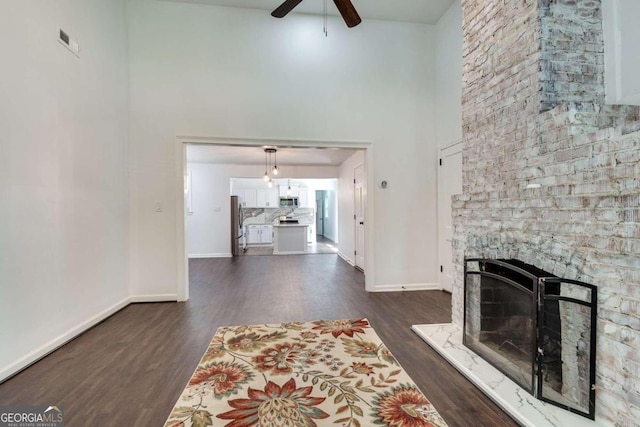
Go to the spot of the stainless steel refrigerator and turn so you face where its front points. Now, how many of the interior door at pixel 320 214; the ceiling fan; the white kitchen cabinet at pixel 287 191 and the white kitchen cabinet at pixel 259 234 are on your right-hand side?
1

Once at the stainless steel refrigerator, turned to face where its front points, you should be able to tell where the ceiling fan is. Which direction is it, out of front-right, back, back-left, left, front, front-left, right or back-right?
right

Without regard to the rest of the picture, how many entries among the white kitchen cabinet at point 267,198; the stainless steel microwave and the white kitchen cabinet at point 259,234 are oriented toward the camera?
3

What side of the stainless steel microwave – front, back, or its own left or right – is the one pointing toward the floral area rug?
front

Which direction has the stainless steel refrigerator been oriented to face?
to the viewer's right

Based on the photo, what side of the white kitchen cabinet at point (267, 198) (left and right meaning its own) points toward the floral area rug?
front

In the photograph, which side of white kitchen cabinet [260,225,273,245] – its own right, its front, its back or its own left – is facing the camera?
front

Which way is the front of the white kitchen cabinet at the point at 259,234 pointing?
toward the camera

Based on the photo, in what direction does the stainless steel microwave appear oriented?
toward the camera

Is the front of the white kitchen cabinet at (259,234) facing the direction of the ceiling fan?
yes

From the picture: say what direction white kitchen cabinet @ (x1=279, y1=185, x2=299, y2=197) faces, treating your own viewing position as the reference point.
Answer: facing the viewer
